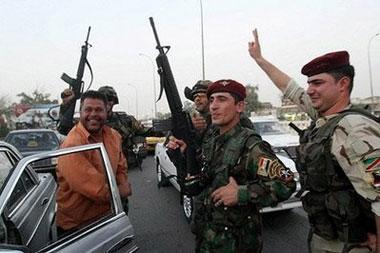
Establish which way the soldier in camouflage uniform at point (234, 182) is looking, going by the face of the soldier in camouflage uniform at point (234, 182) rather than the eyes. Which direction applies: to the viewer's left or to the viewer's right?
to the viewer's left

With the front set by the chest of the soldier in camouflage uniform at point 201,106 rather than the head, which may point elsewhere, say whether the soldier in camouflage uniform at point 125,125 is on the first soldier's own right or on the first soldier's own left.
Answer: on the first soldier's own right

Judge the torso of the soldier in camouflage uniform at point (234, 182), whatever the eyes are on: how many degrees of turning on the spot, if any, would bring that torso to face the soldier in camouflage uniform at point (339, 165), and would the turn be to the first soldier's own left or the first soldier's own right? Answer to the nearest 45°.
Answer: approximately 90° to the first soldier's own left

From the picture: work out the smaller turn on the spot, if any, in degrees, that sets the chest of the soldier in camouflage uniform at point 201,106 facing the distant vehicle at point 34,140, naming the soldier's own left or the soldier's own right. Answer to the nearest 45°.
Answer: approximately 90° to the soldier's own right

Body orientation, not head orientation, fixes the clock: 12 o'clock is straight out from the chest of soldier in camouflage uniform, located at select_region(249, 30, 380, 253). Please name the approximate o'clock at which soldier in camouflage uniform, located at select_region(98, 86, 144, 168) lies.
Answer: soldier in camouflage uniform, located at select_region(98, 86, 144, 168) is roughly at 3 o'clock from soldier in camouflage uniform, located at select_region(249, 30, 380, 253).

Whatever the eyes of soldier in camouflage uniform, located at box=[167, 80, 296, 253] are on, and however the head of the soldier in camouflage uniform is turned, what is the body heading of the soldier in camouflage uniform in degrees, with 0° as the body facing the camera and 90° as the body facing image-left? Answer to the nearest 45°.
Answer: approximately 45°

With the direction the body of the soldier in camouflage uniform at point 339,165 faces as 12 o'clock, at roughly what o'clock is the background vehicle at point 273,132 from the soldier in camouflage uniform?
The background vehicle is roughly at 4 o'clock from the soldier in camouflage uniform.

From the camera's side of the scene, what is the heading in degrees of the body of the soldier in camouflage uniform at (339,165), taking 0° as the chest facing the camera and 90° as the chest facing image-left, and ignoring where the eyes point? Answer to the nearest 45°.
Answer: approximately 45°

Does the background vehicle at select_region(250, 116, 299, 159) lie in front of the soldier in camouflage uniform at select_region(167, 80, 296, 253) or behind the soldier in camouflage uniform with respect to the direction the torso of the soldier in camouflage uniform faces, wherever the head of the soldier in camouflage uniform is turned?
behind

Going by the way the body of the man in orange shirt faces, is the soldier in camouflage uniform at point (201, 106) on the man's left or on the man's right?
on the man's left

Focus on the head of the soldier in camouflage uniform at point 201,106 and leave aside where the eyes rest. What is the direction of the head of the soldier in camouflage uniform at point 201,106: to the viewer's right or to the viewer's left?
to the viewer's left
